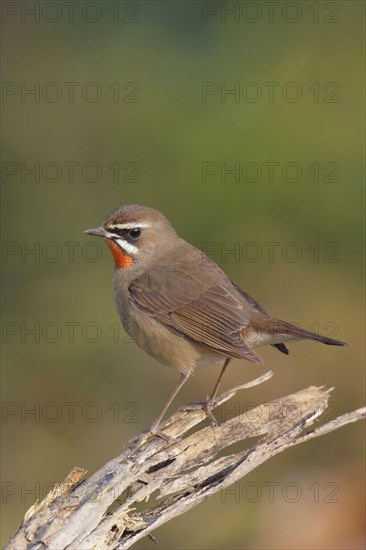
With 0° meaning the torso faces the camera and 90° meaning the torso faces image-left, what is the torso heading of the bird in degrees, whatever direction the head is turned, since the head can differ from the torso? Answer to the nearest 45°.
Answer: approximately 90°
